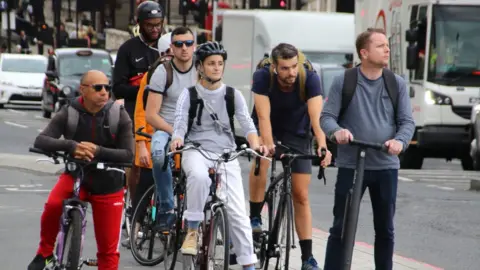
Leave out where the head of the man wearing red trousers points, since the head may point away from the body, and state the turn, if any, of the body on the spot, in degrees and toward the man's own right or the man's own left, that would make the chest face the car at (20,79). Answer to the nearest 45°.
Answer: approximately 180°

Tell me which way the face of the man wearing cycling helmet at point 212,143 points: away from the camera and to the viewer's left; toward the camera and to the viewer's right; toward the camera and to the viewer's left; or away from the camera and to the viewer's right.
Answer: toward the camera and to the viewer's right

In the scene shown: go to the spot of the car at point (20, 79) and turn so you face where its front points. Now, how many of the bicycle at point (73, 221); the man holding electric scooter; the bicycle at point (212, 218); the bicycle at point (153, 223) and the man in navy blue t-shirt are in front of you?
5

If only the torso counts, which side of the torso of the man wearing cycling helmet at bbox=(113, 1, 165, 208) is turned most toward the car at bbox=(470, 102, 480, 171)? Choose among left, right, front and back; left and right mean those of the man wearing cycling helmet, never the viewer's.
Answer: left

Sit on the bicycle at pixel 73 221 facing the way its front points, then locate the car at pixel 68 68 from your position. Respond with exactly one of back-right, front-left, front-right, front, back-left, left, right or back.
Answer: back

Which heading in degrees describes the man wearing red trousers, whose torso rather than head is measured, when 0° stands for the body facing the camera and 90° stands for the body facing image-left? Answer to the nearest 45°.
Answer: approximately 0°

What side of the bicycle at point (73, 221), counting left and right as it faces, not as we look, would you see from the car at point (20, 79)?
back

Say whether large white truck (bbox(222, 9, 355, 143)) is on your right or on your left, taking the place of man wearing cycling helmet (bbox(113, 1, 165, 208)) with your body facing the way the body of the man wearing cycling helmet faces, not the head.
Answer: on your left
